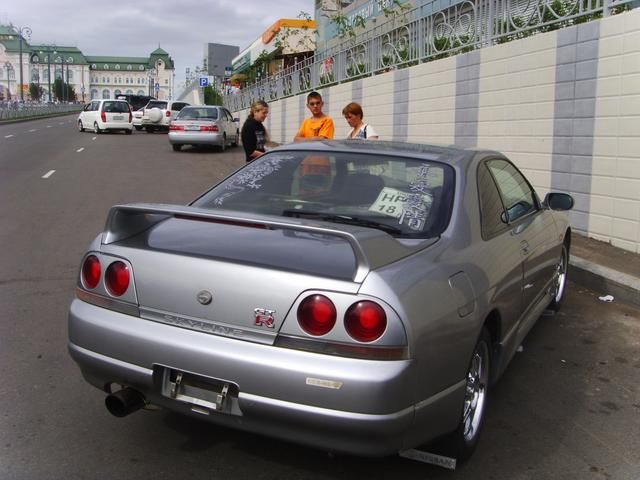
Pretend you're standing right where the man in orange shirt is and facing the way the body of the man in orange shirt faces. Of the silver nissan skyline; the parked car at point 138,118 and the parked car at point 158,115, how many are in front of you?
1

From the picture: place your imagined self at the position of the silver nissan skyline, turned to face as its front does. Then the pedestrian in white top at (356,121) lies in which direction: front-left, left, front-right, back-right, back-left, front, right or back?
front-left

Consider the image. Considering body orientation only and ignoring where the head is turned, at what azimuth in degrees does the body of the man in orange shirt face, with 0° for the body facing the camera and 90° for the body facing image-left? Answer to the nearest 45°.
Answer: approximately 0°

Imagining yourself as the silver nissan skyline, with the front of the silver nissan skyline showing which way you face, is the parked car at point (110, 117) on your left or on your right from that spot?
on your left

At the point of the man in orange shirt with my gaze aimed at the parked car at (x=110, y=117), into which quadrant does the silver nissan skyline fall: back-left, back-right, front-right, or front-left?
back-left

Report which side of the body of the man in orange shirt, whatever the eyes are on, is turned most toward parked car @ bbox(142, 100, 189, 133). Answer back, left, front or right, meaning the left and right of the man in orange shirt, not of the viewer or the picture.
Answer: back

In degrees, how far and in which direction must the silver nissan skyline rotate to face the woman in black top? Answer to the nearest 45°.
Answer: approximately 45° to its left

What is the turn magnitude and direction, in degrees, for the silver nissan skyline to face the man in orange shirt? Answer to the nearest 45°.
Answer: approximately 45° to its left

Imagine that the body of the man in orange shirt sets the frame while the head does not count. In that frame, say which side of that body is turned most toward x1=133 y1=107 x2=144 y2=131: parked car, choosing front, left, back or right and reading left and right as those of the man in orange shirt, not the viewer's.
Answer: back

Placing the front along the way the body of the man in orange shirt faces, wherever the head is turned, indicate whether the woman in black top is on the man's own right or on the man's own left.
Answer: on the man's own right

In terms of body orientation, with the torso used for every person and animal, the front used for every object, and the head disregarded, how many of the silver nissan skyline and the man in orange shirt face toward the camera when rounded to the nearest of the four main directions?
1

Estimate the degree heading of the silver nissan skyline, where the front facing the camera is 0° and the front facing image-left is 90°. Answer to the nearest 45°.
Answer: approximately 225°

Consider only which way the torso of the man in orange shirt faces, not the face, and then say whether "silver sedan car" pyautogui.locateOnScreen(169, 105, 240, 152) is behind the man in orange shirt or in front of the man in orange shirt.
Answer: behind
